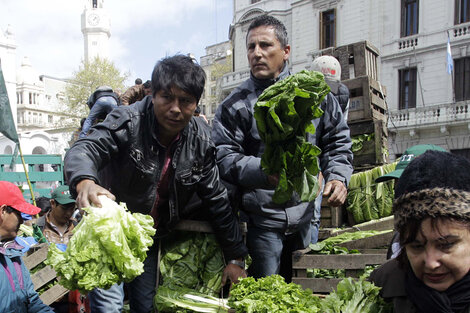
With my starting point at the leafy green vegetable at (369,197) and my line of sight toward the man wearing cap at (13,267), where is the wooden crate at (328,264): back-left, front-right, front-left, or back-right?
front-left

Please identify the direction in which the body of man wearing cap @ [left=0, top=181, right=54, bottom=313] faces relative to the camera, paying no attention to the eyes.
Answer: to the viewer's right

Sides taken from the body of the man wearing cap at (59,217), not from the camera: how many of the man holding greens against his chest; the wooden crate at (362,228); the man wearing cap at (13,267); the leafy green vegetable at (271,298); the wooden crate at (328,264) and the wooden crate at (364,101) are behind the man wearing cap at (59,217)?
0

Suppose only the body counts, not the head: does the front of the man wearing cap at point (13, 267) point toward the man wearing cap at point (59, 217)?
no

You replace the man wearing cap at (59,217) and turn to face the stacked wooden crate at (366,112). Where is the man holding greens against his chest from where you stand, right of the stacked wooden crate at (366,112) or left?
right

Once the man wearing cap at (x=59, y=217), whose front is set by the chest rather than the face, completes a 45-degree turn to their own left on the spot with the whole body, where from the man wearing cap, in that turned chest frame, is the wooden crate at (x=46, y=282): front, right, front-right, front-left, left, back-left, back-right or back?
right

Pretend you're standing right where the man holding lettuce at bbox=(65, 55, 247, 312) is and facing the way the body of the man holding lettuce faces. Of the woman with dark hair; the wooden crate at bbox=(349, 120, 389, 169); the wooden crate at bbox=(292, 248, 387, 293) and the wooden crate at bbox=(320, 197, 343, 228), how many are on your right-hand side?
0

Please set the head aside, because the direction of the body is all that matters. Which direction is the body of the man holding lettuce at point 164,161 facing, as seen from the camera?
toward the camera

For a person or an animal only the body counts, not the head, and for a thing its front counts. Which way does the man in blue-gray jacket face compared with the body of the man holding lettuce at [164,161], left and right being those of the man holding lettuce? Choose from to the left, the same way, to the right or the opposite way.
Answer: the same way

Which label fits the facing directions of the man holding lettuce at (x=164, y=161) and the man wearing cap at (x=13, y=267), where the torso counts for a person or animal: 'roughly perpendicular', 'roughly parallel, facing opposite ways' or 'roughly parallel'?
roughly perpendicular

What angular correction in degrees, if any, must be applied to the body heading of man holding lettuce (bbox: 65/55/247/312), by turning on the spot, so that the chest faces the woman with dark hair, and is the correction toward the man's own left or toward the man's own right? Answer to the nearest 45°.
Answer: approximately 45° to the man's own left

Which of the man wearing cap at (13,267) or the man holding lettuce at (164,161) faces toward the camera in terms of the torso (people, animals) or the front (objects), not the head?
the man holding lettuce
